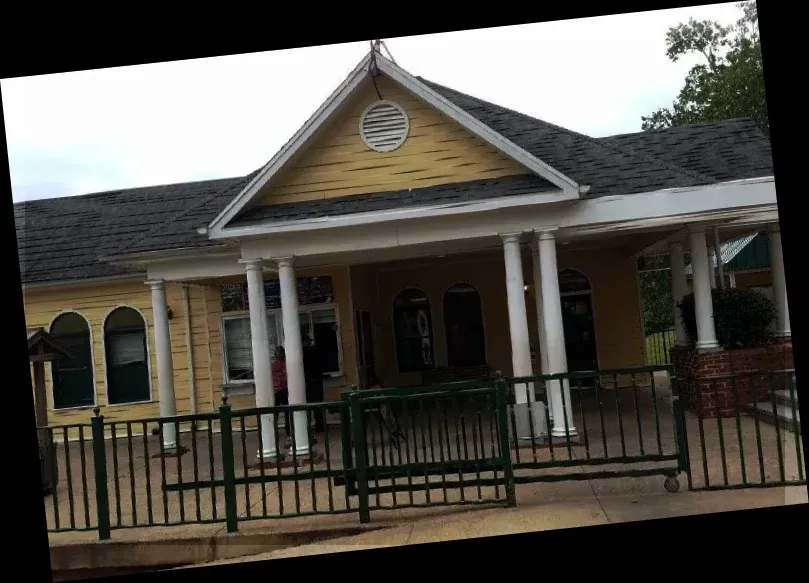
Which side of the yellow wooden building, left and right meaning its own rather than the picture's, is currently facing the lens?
front

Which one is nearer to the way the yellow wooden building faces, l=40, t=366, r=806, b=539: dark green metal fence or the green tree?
the dark green metal fence

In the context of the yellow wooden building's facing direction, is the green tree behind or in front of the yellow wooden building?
behind

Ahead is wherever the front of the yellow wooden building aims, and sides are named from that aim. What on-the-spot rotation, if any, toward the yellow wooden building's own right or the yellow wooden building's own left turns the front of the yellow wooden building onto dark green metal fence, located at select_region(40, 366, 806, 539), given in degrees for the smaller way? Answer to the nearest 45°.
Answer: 0° — it already faces it
